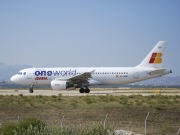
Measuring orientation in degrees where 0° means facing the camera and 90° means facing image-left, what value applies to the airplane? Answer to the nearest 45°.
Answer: approximately 90°
